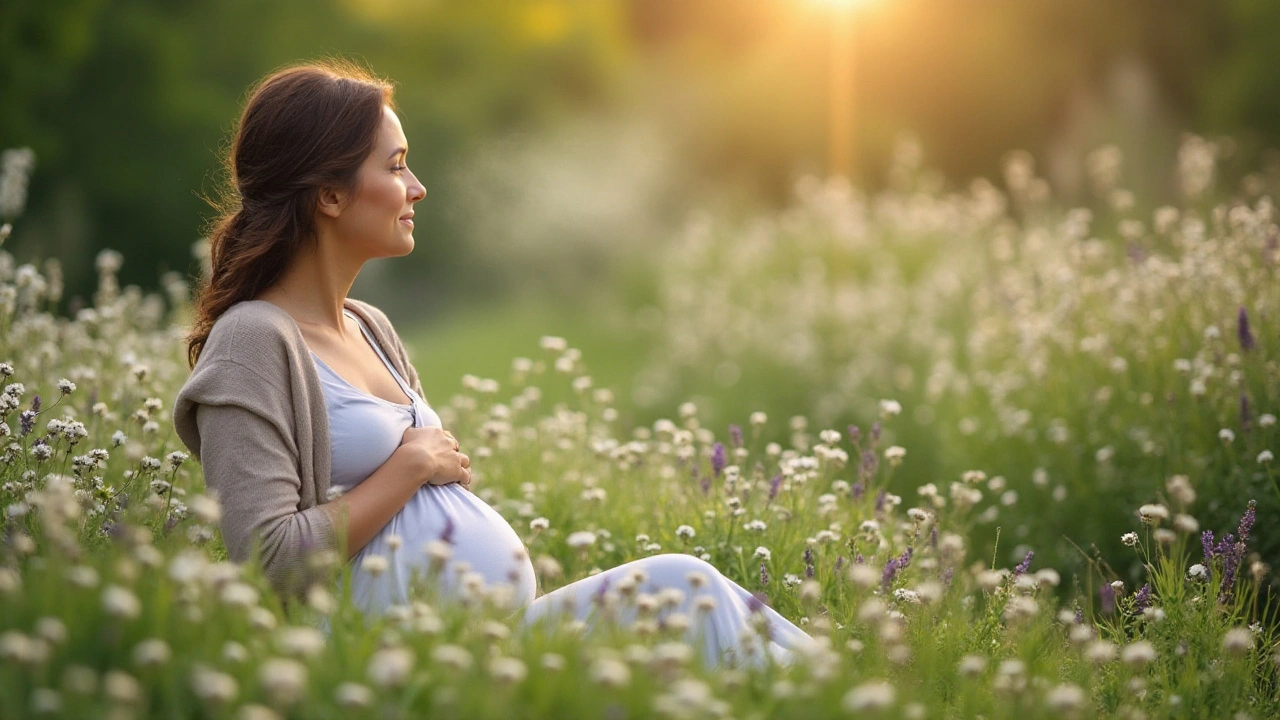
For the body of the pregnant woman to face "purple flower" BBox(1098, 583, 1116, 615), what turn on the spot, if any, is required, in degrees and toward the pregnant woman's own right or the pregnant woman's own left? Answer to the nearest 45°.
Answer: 0° — they already face it

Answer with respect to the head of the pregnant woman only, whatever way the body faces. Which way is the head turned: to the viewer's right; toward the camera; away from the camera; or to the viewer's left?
to the viewer's right

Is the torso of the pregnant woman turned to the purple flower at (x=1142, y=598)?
yes

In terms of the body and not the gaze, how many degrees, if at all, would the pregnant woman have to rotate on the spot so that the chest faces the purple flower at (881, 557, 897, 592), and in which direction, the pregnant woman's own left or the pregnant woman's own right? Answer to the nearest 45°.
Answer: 0° — they already face it

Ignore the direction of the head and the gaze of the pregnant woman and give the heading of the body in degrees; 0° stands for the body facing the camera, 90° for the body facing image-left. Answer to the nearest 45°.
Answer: approximately 270°

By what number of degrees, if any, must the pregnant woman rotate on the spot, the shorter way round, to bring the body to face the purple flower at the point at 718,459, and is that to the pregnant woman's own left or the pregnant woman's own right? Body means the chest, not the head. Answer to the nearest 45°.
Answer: approximately 45° to the pregnant woman's own left
